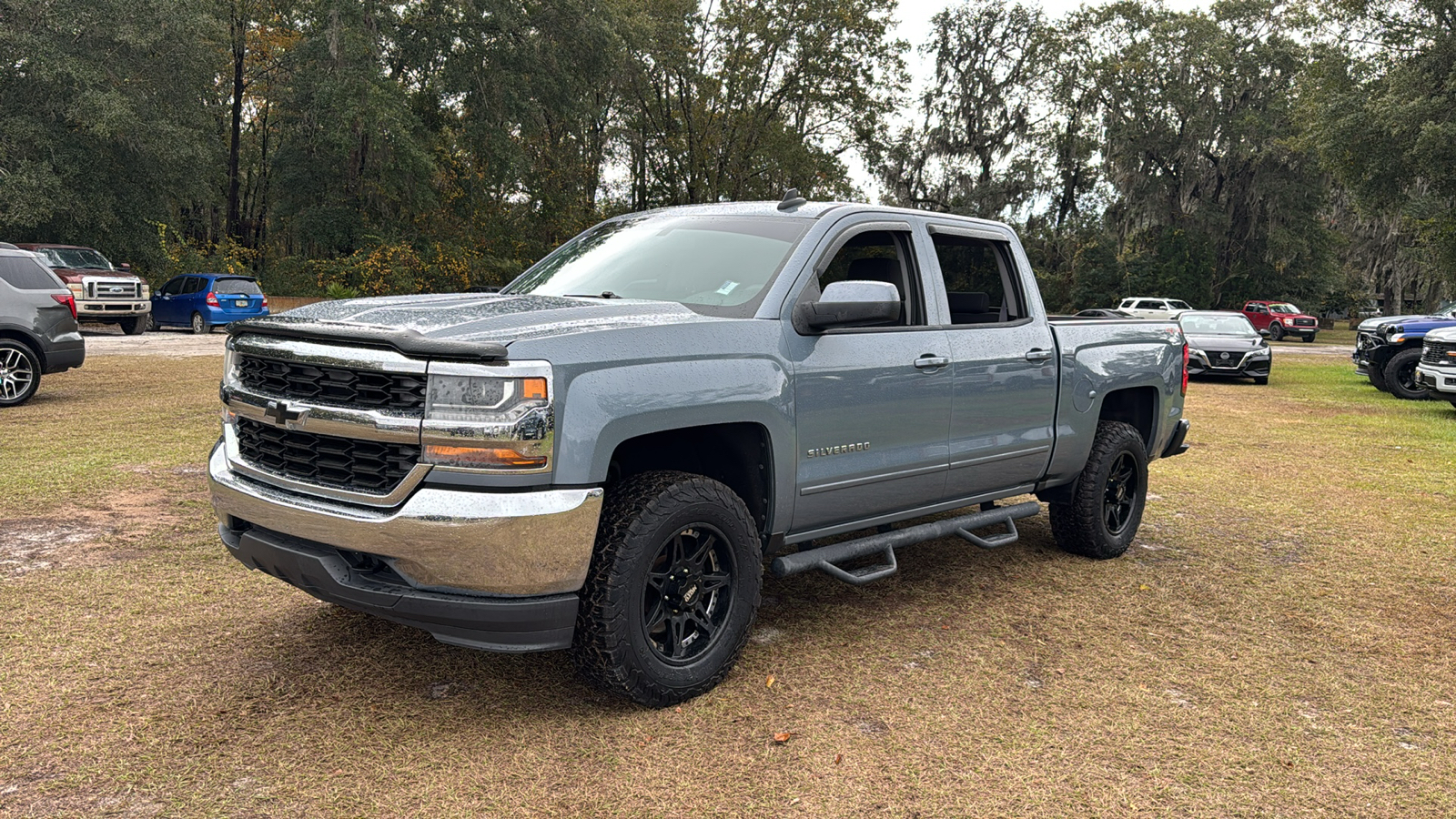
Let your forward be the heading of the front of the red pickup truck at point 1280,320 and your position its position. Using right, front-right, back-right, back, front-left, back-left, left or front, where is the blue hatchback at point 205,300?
right

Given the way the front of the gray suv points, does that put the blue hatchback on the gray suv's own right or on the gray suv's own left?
on the gray suv's own right

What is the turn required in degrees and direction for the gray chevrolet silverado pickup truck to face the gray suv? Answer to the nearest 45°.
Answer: approximately 90° to its right

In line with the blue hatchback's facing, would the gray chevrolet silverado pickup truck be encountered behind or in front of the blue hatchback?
behind

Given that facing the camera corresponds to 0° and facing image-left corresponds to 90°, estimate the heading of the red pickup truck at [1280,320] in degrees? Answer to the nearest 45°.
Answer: approximately 315°

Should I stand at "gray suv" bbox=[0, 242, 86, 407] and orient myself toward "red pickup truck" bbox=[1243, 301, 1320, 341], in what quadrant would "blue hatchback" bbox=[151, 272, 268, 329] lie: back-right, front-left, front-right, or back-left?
front-left

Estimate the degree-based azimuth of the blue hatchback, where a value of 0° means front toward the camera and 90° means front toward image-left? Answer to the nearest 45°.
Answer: approximately 135°

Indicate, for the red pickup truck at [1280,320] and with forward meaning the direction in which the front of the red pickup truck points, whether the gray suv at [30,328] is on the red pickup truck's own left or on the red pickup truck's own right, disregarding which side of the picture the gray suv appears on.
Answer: on the red pickup truck's own right

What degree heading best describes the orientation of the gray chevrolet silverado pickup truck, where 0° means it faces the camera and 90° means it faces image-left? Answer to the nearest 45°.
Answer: approximately 45°
